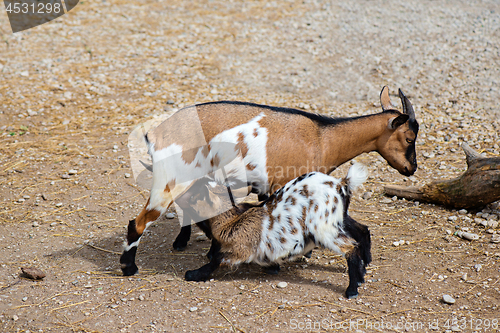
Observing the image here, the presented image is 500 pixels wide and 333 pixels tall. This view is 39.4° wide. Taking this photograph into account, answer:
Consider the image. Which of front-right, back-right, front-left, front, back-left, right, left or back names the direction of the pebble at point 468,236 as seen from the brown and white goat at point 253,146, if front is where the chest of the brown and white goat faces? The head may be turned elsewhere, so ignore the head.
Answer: front

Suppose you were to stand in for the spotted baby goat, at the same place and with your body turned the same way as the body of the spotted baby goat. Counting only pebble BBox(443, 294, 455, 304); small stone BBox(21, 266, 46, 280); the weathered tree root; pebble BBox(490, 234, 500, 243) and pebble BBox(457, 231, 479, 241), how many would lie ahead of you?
1

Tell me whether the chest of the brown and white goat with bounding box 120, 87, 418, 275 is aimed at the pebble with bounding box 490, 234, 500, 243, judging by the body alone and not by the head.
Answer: yes

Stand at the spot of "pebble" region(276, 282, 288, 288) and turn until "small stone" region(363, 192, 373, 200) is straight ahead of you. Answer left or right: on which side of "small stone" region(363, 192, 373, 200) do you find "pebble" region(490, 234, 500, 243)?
right

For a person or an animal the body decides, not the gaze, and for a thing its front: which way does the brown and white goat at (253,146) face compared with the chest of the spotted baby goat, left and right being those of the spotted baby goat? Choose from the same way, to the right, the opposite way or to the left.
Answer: the opposite way

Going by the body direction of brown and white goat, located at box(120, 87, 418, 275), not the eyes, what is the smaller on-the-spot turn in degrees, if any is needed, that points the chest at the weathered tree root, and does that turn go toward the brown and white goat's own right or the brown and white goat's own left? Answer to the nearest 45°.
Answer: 0° — it already faces it

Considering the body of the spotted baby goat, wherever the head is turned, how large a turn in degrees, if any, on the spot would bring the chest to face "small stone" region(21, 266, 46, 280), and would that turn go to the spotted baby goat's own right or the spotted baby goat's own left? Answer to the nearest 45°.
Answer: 0° — it already faces it

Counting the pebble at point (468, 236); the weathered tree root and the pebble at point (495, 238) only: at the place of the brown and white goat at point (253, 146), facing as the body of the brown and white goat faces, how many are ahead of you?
3

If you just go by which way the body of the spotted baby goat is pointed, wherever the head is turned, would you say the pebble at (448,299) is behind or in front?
behind

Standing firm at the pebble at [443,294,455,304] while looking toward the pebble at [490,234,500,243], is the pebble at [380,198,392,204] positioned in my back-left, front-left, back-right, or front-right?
front-left

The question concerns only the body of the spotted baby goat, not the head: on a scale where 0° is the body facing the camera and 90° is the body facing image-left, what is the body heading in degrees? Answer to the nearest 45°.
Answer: approximately 90°

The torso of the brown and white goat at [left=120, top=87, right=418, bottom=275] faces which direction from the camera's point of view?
to the viewer's right
